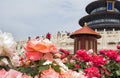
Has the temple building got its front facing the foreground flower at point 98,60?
yes

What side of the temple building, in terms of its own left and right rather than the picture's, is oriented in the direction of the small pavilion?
front

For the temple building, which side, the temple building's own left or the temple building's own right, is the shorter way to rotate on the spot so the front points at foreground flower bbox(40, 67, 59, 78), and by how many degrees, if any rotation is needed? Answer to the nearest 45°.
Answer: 0° — it already faces it

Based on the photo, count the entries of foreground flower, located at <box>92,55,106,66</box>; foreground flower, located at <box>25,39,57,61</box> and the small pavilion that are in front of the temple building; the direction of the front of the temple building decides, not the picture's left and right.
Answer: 3

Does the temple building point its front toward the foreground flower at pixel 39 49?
yes

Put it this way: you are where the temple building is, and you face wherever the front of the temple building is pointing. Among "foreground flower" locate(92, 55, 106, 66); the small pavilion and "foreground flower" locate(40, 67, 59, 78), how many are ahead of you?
3

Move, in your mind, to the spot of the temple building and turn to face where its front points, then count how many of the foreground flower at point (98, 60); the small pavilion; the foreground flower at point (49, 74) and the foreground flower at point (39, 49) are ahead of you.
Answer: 4

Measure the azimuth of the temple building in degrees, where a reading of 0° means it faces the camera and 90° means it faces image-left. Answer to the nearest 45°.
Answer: approximately 0°
